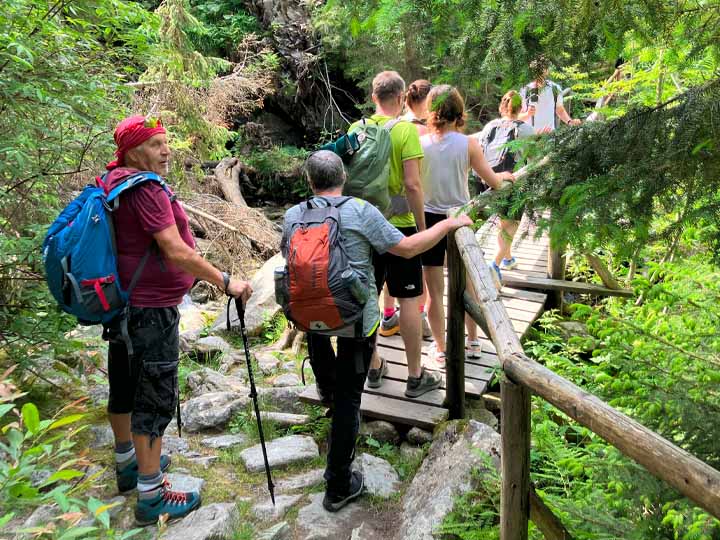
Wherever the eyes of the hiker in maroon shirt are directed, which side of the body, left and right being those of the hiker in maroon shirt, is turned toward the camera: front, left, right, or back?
right

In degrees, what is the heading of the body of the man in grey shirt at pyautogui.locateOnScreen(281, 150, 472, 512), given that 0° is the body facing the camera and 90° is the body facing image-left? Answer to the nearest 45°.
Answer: approximately 180°

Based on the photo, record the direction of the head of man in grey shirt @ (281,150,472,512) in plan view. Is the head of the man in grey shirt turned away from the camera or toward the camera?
away from the camera

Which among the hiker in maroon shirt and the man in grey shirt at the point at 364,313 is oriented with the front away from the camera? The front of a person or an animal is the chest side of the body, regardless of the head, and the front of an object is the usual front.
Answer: the man in grey shirt

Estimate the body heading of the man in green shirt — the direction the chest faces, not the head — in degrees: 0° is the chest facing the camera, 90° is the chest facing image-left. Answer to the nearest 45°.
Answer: approximately 225°

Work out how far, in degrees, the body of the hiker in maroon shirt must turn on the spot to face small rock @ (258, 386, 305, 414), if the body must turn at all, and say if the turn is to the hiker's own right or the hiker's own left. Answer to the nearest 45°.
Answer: approximately 45° to the hiker's own left

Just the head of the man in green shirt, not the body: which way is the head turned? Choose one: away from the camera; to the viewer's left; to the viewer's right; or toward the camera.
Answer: away from the camera

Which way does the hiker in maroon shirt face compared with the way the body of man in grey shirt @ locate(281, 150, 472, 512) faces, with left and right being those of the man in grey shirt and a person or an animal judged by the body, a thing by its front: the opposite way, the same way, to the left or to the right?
to the right

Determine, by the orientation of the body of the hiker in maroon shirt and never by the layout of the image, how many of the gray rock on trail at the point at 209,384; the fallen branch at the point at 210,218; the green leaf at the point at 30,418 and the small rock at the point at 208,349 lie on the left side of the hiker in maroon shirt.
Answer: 3

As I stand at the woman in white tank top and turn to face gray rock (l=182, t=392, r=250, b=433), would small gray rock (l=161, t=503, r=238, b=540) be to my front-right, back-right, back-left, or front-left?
front-left
